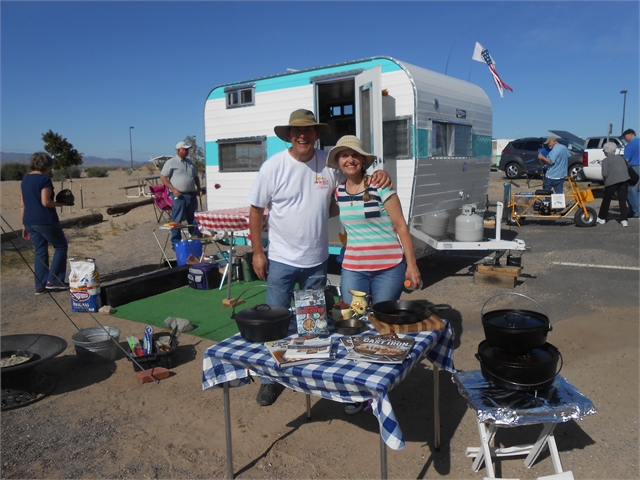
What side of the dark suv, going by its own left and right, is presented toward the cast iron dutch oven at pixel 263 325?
right

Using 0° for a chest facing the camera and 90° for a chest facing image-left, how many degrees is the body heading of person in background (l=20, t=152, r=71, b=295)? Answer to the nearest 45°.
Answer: approximately 225°

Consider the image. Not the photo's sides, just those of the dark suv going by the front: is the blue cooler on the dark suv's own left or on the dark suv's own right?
on the dark suv's own right

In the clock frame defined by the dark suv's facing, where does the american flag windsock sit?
The american flag windsock is roughly at 3 o'clock from the dark suv.

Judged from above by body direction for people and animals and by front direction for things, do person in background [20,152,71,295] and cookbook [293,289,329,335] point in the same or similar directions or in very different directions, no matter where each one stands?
very different directions

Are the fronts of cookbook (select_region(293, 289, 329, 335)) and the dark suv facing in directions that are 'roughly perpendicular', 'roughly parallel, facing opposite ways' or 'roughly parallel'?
roughly perpendicular

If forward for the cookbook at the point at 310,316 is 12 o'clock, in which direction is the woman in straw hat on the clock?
The woman in straw hat is roughly at 7 o'clock from the cookbook.

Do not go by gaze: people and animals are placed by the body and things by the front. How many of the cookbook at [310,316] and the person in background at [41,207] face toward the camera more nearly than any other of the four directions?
1
